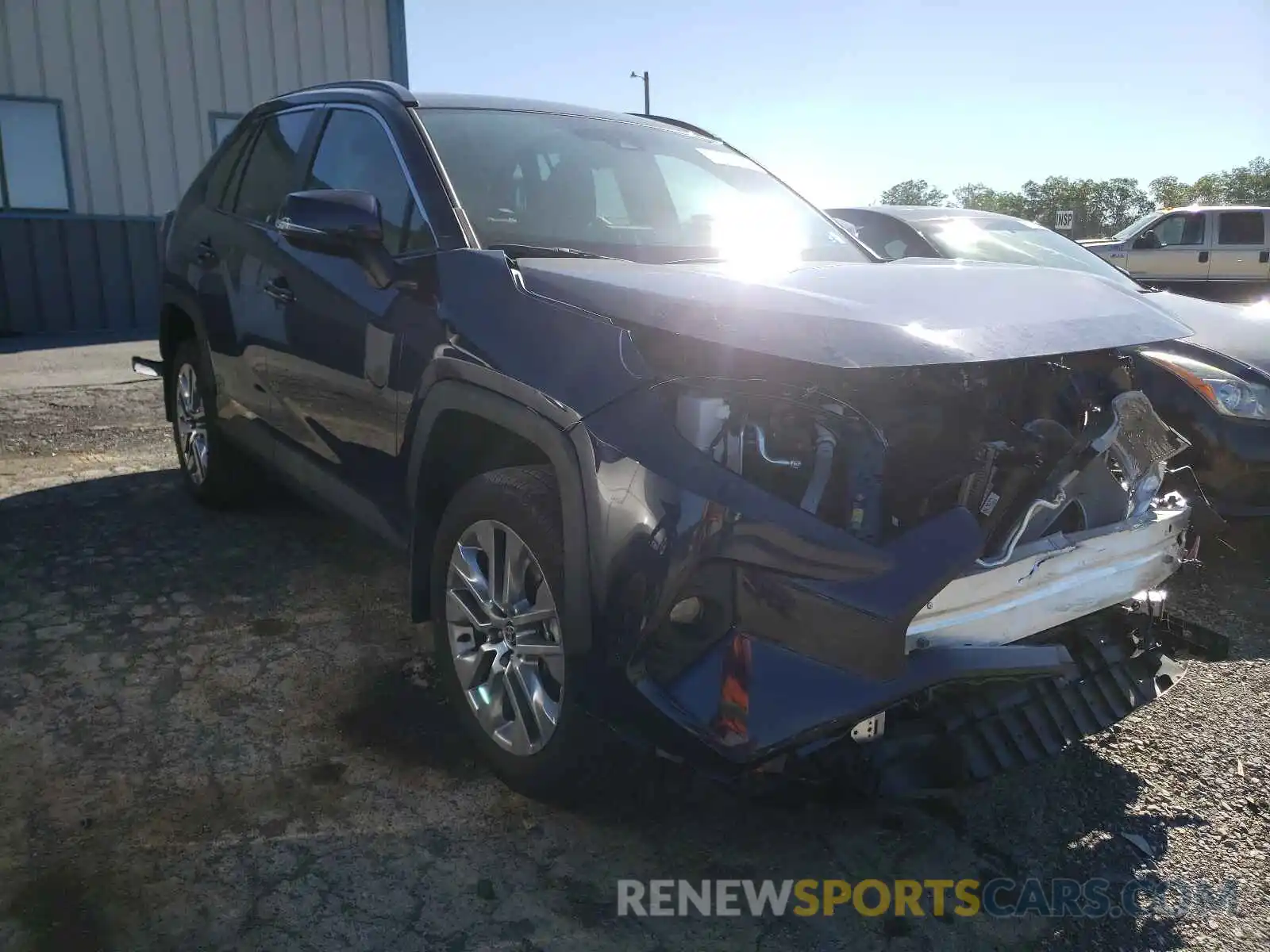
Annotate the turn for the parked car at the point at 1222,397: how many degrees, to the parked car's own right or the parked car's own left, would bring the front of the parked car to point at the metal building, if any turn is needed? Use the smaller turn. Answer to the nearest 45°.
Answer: approximately 180°

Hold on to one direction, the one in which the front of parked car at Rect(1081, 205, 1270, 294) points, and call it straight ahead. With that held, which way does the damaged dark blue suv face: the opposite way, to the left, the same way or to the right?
the opposite way

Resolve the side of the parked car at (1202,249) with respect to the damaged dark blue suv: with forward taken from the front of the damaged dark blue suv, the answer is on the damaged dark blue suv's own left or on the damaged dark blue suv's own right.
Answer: on the damaged dark blue suv's own left

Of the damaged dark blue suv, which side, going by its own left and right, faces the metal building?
back

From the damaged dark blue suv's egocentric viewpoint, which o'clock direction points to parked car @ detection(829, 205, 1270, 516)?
The parked car is roughly at 9 o'clock from the damaged dark blue suv.

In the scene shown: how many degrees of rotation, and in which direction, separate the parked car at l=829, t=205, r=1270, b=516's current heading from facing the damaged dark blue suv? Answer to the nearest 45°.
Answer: approximately 90° to its right

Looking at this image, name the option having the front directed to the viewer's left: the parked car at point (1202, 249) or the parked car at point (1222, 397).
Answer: the parked car at point (1202, 249)

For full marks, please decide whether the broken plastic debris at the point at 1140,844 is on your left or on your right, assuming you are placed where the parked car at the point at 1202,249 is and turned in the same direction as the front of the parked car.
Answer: on your left

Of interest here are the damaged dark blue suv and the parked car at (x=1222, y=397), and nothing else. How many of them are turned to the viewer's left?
0

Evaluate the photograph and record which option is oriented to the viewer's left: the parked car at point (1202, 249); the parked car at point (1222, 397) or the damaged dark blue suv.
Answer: the parked car at point (1202, 249)

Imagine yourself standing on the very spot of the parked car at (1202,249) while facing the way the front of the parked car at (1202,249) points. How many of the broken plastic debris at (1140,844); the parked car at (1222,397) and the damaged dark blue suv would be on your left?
3

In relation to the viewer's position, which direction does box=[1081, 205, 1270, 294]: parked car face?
facing to the left of the viewer

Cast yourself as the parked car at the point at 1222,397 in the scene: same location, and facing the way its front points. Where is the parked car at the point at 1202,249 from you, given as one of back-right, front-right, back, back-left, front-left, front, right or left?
back-left

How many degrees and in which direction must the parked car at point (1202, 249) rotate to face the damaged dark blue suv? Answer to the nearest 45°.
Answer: approximately 90° to its left

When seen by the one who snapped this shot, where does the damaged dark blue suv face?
facing the viewer and to the right of the viewer

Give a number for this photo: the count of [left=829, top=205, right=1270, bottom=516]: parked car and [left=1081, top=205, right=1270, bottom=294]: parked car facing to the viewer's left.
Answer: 1
